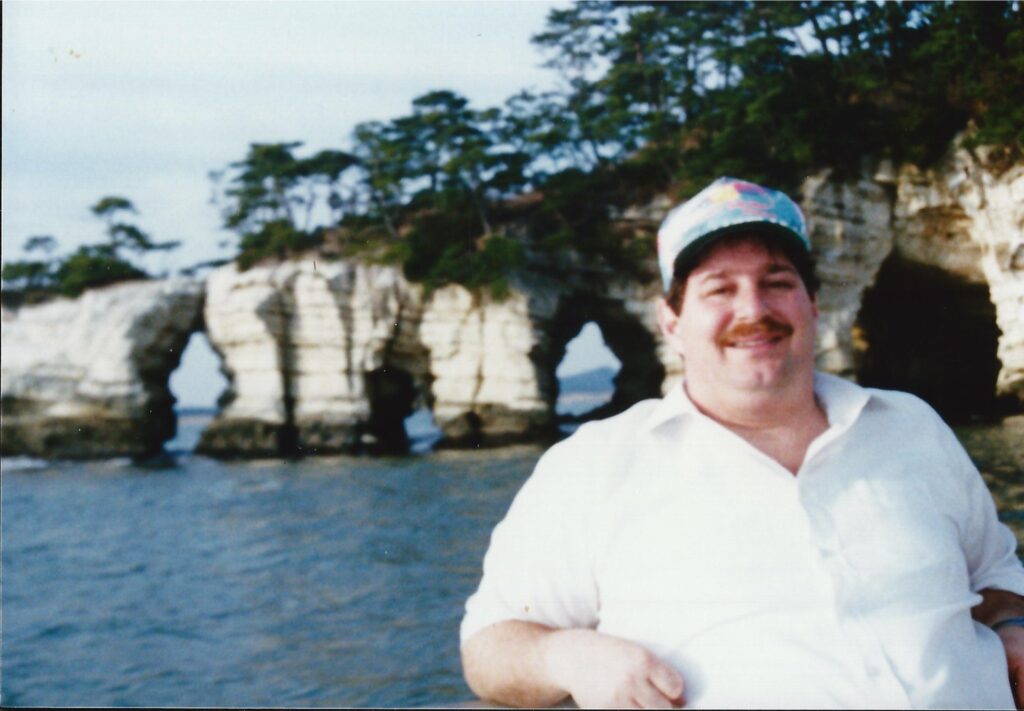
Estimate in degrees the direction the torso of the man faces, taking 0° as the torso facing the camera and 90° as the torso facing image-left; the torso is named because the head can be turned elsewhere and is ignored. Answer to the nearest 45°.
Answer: approximately 315°

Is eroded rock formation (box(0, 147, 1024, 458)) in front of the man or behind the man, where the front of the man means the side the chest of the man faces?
behind

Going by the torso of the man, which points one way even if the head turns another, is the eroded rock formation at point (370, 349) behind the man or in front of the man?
behind
